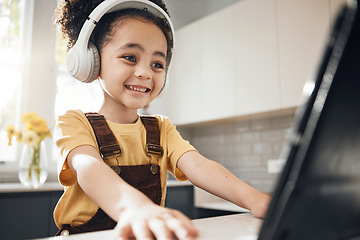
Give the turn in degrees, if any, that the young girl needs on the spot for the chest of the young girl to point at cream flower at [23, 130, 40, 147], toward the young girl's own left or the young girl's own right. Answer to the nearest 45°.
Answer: approximately 180°

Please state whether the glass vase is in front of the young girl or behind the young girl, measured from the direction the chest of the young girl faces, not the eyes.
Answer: behind

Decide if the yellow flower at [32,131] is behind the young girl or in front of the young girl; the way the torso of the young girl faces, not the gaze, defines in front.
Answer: behind

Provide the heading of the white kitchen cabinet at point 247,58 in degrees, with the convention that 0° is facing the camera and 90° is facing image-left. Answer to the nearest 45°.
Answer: approximately 45°
